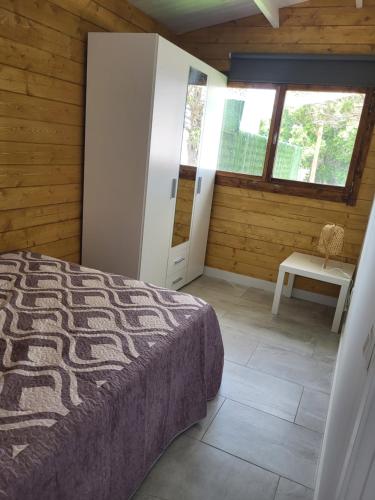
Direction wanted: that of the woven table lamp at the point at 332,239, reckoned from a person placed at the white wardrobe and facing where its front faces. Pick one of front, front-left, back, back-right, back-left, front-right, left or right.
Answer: front-left

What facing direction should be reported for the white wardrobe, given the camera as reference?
facing the viewer and to the right of the viewer

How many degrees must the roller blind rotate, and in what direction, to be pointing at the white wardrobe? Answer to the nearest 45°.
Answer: approximately 45° to its right

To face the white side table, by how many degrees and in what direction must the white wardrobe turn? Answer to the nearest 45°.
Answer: approximately 45° to its left

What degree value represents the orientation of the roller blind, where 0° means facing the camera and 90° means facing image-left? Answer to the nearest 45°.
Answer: approximately 0°

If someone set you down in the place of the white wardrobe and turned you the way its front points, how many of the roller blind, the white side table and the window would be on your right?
0

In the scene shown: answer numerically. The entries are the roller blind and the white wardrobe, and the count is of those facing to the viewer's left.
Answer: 0
